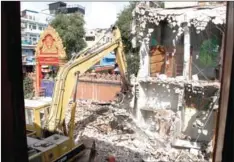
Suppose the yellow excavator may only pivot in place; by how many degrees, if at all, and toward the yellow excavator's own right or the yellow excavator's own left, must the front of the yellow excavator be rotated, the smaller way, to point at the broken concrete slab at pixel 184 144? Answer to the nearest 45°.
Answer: approximately 45° to the yellow excavator's own right

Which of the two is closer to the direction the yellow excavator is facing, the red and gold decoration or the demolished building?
the demolished building

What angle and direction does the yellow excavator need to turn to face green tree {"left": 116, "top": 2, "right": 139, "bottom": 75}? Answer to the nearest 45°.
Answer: approximately 45° to its left

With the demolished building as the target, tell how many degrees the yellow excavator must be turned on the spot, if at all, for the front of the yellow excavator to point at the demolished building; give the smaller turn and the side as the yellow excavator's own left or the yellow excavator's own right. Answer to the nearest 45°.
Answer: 0° — it already faces it

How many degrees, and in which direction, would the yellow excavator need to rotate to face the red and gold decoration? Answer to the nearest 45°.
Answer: approximately 45° to its left

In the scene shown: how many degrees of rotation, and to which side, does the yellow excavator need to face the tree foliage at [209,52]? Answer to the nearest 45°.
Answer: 0° — it already faces it

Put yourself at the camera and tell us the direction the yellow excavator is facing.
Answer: facing away from the viewer and to the right of the viewer

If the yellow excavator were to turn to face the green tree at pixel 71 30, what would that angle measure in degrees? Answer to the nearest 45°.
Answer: approximately 45° to its left

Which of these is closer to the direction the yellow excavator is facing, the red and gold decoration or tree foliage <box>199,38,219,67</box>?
the tree foliage
